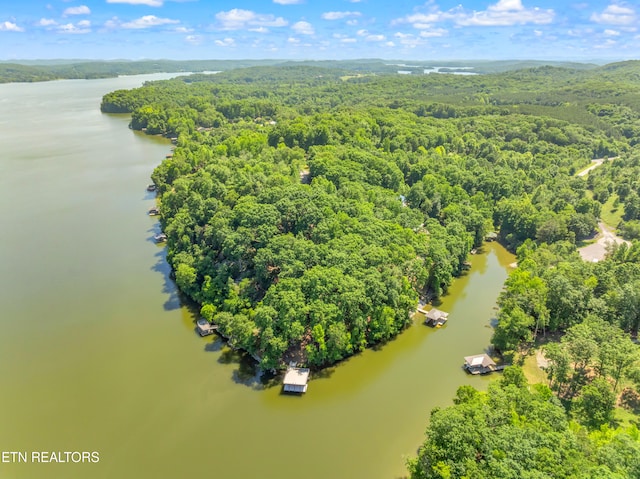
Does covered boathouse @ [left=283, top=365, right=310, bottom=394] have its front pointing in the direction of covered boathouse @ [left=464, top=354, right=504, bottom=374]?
no

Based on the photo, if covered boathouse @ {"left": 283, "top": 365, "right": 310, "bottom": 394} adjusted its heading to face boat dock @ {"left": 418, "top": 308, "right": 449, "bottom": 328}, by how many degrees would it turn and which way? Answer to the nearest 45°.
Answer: approximately 135° to its left

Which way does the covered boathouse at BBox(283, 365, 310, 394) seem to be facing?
toward the camera

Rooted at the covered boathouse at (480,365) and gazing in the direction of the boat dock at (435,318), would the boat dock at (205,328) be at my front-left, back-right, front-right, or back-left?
front-left

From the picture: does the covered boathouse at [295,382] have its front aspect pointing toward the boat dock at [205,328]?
no

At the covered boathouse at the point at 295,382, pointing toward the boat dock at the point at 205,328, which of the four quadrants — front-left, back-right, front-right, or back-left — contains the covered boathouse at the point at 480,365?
back-right
